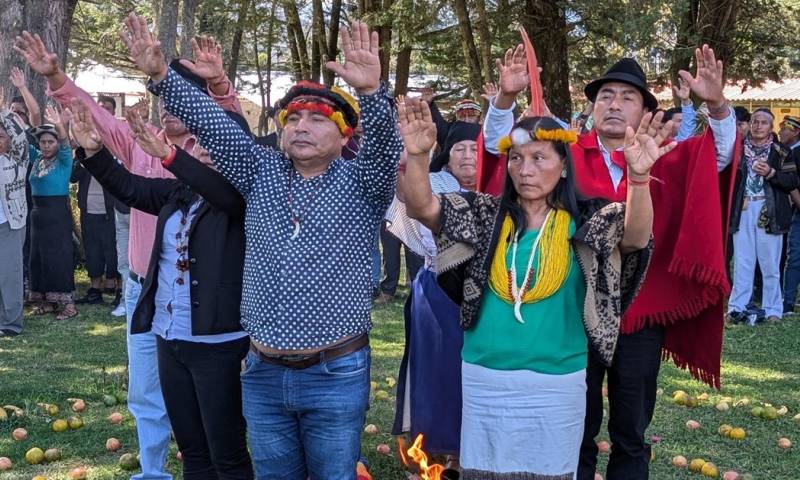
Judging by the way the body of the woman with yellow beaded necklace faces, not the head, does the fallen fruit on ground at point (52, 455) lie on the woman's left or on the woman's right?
on the woman's right

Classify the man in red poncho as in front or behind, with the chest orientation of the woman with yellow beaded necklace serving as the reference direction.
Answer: behind

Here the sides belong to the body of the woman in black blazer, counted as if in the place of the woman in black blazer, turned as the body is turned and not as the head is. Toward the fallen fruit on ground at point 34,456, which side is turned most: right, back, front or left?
right

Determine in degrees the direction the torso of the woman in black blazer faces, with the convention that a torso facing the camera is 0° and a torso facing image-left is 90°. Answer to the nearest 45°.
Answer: approximately 45°

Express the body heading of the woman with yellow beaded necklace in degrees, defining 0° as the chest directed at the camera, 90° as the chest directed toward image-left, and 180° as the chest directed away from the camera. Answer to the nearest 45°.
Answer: approximately 0°

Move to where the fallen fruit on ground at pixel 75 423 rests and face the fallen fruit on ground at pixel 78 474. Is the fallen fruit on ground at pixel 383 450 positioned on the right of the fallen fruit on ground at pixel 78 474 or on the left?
left

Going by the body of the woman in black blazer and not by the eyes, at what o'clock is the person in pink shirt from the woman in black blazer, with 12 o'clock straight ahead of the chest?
The person in pink shirt is roughly at 4 o'clock from the woman in black blazer.

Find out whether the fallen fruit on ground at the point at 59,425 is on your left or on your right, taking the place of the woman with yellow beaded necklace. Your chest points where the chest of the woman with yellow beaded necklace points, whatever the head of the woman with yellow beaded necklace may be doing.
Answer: on your right

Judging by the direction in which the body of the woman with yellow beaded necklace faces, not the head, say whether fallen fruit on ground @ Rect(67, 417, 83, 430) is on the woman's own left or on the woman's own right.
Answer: on the woman's own right
